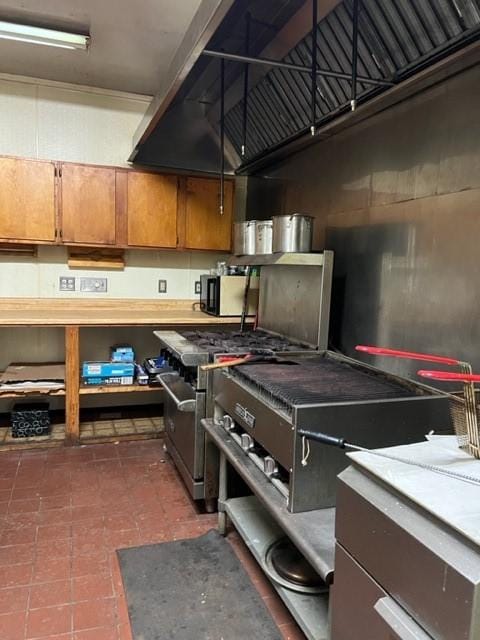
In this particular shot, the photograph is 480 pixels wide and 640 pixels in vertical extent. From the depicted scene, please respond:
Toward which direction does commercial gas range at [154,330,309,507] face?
to the viewer's left

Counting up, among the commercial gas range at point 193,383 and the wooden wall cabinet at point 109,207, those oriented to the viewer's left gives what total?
1

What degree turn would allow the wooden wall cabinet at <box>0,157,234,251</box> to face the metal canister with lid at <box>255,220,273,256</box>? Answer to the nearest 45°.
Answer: approximately 45° to its left

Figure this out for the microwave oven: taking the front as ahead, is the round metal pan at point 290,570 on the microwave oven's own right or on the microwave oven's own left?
on the microwave oven's own left

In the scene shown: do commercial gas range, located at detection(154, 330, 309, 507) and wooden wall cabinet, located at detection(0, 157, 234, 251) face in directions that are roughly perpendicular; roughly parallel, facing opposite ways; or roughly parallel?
roughly perpendicular

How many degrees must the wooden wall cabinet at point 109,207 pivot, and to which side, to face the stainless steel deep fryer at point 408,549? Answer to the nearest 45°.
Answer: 0° — it already faces it

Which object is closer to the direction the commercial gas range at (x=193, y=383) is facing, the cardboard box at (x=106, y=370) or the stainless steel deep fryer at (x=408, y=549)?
the cardboard box

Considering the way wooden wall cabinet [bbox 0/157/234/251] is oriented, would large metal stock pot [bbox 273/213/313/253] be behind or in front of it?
in front

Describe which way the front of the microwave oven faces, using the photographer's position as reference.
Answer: facing the viewer and to the left of the viewer

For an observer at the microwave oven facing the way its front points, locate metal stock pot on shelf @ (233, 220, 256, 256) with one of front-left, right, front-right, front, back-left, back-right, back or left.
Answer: front-left

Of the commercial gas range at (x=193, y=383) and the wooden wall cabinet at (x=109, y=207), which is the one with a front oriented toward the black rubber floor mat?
the wooden wall cabinet
